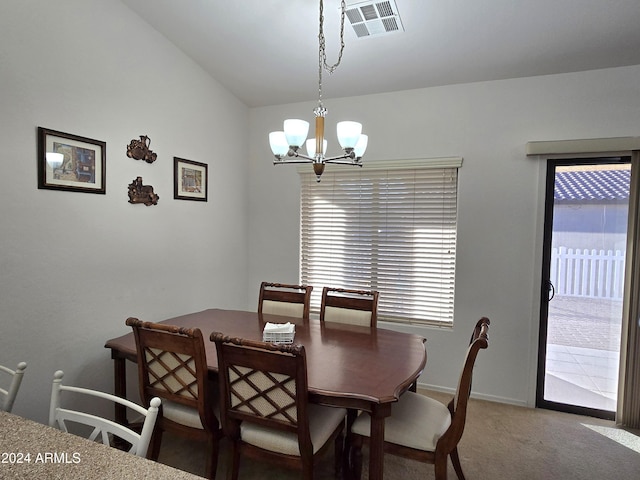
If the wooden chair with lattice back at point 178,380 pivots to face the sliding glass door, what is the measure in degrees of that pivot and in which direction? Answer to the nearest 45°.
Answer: approximately 45° to its right

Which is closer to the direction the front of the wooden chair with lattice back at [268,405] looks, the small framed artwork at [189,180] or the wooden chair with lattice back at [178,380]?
the small framed artwork

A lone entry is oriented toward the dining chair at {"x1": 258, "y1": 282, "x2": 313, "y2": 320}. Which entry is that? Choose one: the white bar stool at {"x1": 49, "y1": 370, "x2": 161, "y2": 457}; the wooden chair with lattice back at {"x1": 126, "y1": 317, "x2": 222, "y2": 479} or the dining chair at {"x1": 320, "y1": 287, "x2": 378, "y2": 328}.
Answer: the wooden chair with lattice back

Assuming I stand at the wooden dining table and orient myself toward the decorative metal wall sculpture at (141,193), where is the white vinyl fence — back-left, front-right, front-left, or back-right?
back-right

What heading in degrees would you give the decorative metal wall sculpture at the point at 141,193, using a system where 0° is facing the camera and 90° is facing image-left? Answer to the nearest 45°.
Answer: approximately 315°

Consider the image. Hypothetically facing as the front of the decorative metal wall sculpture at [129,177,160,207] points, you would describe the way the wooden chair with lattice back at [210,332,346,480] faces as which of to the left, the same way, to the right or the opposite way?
to the left

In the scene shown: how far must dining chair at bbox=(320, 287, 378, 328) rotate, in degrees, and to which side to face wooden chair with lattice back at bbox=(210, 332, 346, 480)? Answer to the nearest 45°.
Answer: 0° — it already faces it

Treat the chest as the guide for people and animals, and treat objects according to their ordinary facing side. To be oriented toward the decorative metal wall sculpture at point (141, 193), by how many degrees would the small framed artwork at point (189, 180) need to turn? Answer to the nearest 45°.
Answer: approximately 90° to its right

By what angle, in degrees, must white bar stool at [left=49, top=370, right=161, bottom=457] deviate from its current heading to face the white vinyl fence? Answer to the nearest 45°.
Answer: approximately 135° to its left

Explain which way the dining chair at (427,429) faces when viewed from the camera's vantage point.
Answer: facing to the left of the viewer

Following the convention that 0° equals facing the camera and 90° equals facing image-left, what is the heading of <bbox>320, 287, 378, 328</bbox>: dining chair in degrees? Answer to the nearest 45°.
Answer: approximately 0°

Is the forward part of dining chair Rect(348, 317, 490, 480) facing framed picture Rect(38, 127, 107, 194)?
yes
